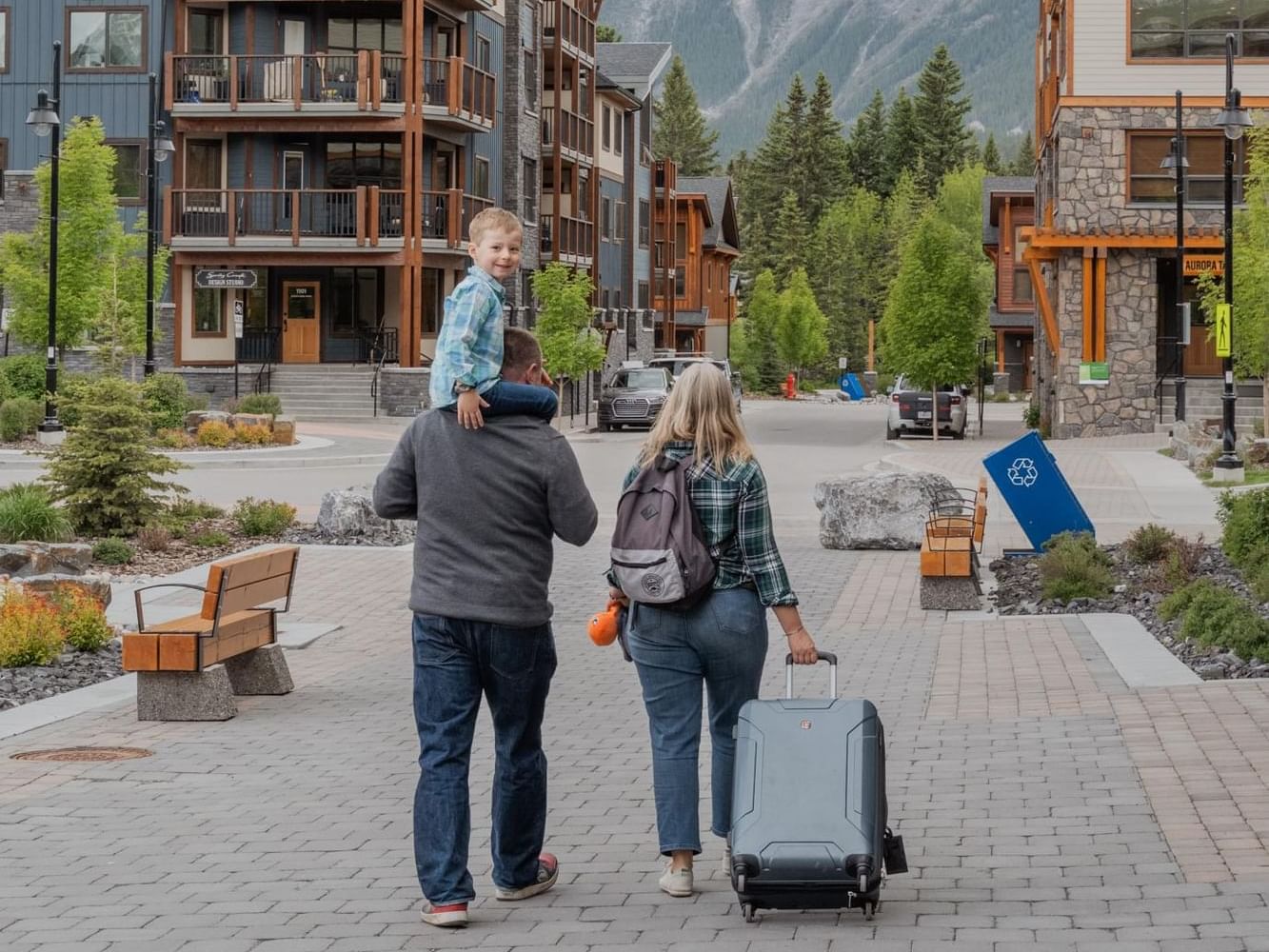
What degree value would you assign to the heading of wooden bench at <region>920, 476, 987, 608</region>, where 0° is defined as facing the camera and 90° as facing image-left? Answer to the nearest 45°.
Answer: approximately 90°

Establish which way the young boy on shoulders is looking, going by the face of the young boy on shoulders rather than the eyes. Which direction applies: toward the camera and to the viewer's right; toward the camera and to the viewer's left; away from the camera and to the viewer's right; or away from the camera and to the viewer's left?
toward the camera and to the viewer's right

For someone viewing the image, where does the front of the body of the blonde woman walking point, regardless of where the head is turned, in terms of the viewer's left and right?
facing away from the viewer

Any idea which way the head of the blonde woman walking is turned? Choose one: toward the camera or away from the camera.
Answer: away from the camera

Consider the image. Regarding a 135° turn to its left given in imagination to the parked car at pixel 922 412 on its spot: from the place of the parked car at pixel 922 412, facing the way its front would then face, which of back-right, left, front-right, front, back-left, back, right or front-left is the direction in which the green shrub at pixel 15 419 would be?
front

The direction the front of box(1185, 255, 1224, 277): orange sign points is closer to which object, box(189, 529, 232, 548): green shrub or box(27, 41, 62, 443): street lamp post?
the green shrub

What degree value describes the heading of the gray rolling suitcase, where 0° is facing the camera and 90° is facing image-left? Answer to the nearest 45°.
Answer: approximately 0°

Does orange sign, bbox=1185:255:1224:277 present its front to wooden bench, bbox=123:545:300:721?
yes
